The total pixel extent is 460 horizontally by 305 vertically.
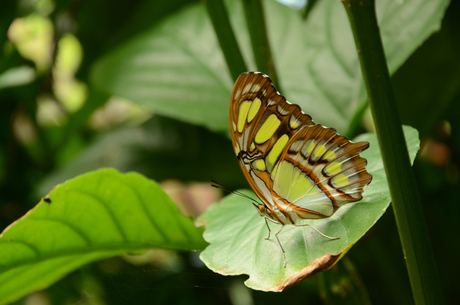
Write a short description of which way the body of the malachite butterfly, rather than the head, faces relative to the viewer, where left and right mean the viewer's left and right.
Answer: facing to the left of the viewer
